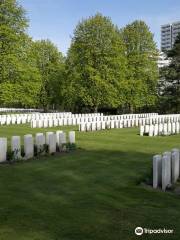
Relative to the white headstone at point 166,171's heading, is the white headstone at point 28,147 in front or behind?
behind

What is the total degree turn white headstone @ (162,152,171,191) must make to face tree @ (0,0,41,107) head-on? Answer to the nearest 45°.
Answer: approximately 180°

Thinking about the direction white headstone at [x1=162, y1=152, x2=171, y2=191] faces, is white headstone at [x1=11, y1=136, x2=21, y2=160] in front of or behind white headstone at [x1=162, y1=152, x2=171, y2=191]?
behind

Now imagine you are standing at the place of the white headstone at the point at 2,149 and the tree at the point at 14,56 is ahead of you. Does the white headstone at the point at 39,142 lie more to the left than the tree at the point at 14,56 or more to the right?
right

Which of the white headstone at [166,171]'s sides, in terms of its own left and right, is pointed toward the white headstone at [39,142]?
back

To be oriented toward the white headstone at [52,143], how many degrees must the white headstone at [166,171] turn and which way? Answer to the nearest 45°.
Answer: approximately 180°

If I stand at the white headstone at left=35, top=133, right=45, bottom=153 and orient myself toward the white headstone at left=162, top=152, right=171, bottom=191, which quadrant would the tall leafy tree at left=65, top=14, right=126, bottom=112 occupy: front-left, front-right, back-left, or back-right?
back-left

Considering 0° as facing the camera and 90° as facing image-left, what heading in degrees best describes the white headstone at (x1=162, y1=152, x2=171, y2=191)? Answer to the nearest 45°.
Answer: approximately 315°

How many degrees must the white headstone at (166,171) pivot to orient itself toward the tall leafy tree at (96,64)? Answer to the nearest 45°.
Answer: approximately 135° to its left
